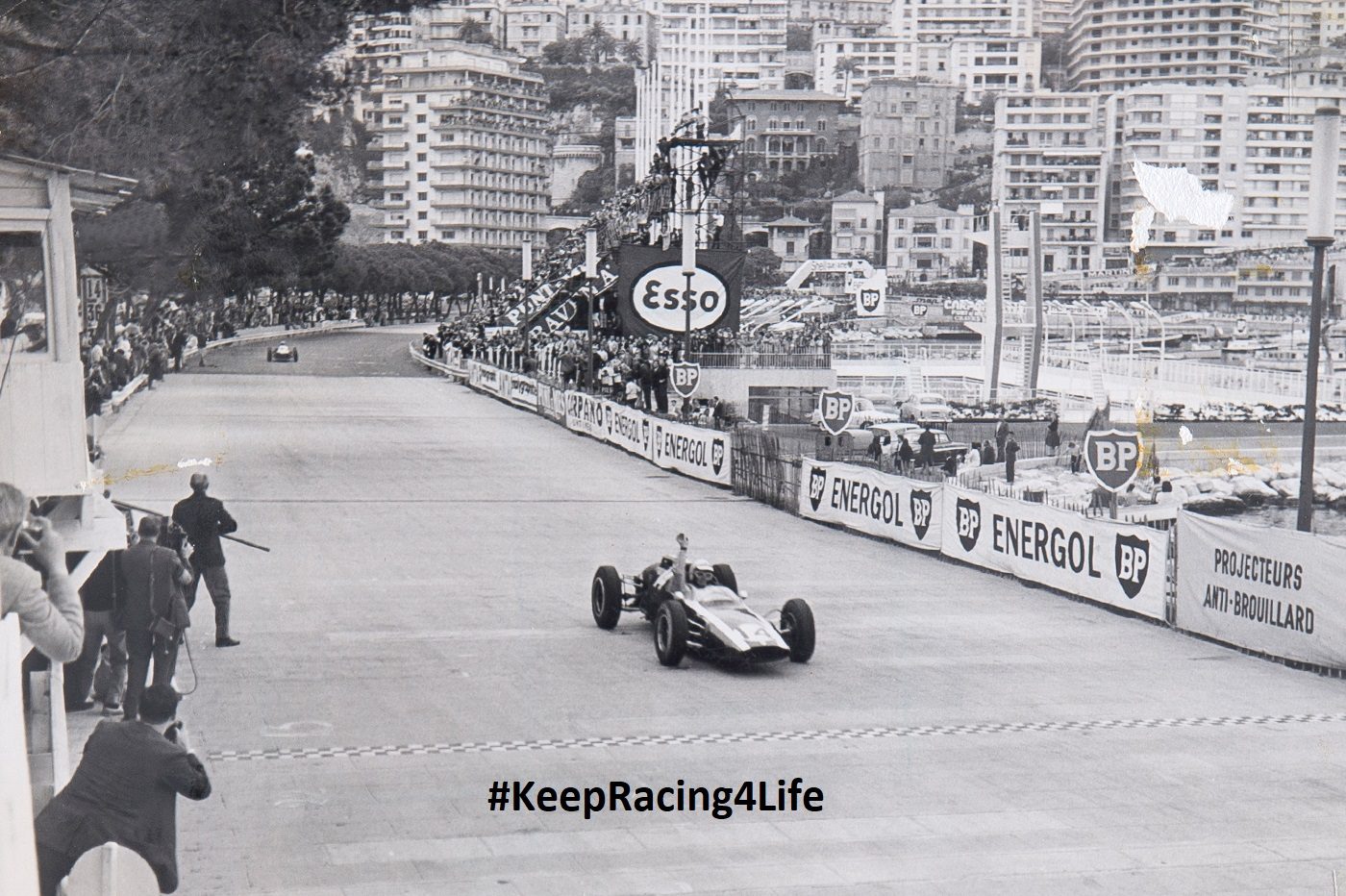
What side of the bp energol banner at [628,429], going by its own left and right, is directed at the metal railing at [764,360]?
back

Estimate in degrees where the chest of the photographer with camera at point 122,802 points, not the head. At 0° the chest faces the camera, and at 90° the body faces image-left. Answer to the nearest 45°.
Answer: approximately 225°

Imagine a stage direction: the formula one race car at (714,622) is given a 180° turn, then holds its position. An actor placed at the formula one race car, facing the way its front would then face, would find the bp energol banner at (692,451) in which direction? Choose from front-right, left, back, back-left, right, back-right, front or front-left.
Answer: front-right

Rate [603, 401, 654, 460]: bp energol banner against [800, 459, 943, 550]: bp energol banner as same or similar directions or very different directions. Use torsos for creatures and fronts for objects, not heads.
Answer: same or similar directions

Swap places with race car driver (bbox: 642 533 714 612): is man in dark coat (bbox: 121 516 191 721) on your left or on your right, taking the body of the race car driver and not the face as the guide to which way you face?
on your right

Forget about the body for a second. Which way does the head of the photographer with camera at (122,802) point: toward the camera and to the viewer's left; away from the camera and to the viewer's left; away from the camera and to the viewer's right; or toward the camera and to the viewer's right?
away from the camera and to the viewer's right

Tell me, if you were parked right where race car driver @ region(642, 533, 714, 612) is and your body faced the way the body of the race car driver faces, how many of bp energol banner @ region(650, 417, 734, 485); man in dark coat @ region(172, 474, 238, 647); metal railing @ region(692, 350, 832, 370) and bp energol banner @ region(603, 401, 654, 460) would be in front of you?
0

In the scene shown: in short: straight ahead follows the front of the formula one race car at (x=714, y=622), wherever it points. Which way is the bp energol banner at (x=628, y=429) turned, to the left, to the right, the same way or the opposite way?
to the right

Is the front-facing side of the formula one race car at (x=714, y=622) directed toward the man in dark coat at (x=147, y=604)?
no

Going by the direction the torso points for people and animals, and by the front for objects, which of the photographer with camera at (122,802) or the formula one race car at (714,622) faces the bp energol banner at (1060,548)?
the photographer with camera

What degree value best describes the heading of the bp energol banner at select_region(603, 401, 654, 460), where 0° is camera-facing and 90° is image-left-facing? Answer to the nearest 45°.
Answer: approximately 45°

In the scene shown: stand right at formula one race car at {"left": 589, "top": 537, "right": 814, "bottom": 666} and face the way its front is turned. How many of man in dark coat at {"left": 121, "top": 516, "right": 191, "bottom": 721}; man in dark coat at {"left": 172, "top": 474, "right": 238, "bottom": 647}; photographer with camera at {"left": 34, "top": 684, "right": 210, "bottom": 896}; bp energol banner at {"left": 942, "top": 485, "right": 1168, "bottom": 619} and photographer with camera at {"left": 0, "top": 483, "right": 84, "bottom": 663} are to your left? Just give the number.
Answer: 1

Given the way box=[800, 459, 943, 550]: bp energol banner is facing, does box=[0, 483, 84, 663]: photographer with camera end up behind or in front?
in front

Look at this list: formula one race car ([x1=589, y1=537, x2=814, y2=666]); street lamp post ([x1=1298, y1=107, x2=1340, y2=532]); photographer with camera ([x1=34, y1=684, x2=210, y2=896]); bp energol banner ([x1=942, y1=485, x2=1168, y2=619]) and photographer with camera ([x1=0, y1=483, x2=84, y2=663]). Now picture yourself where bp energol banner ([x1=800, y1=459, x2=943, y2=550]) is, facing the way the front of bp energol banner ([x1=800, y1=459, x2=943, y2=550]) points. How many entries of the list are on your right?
0

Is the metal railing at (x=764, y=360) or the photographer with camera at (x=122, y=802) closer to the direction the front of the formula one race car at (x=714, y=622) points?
the photographer with camera

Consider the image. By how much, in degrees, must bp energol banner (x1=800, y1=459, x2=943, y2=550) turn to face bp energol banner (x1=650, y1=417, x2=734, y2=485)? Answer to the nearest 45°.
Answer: approximately 90° to its right

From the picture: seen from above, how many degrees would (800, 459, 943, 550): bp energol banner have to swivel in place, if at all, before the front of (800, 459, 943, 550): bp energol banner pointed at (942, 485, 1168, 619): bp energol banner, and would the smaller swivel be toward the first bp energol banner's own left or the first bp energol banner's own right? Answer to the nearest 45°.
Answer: approximately 90° to the first bp energol banner's own left

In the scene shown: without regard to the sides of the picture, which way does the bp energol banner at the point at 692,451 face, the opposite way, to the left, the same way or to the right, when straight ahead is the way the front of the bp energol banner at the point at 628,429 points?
the same way

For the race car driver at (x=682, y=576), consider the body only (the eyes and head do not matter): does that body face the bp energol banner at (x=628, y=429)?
no

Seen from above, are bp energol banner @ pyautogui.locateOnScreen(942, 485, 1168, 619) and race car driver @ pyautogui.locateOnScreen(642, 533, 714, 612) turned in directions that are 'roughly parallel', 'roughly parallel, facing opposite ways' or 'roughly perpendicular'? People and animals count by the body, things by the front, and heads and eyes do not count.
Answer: roughly perpendicular

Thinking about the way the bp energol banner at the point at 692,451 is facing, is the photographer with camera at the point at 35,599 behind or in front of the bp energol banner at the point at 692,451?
in front

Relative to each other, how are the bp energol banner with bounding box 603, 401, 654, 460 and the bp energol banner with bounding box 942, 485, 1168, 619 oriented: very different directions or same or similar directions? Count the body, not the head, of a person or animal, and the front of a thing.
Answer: same or similar directions

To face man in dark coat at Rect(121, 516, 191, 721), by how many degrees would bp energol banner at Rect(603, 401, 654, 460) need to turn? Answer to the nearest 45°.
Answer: approximately 45° to its left
